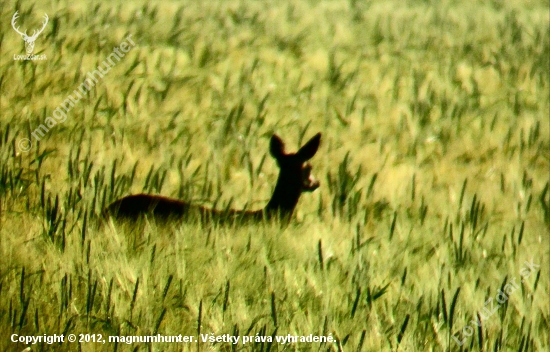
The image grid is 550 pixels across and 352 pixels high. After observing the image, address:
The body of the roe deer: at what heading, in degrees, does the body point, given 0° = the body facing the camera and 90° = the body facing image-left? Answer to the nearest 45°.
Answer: approximately 270°
